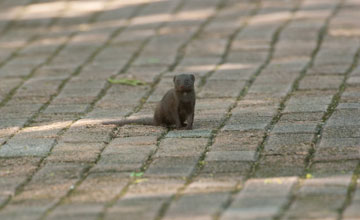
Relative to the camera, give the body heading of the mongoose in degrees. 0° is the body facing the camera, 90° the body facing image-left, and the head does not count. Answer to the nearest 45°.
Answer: approximately 315°

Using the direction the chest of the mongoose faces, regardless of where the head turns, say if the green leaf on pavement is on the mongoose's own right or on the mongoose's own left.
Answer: on the mongoose's own right
